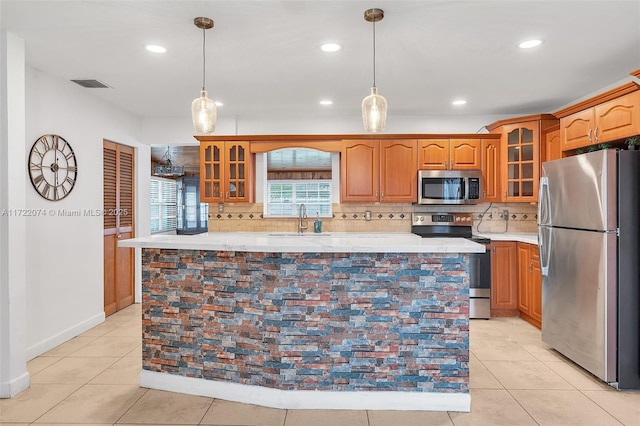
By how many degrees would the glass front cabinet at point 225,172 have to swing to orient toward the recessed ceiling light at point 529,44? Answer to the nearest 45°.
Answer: approximately 45° to its left

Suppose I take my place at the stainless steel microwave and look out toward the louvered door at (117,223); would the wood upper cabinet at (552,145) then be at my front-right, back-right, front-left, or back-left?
back-left

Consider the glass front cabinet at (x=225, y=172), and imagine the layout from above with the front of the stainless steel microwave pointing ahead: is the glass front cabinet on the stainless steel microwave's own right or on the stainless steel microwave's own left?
on the stainless steel microwave's own right

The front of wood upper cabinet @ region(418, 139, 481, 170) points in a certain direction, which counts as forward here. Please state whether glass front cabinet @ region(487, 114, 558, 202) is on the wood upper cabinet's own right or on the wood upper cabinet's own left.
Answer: on the wood upper cabinet's own left

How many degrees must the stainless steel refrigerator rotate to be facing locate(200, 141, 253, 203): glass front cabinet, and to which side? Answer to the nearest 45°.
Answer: approximately 45° to its right
